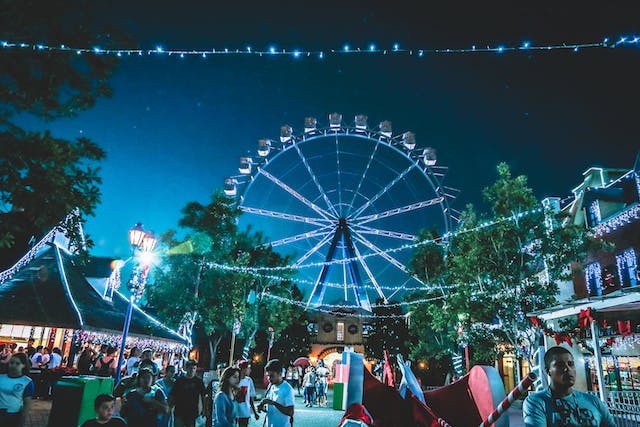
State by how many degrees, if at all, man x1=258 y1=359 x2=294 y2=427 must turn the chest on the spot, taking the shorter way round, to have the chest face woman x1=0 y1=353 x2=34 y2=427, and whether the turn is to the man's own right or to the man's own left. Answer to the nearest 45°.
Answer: approximately 45° to the man's own right

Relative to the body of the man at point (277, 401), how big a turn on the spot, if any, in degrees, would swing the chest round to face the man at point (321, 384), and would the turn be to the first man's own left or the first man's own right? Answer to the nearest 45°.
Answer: approximately 135° to the first man's own right

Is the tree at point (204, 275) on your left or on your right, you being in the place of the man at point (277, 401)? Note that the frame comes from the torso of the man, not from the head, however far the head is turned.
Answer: on your right

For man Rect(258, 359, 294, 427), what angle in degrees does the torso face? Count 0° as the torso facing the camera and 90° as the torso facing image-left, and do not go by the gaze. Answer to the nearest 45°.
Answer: approximately 45°

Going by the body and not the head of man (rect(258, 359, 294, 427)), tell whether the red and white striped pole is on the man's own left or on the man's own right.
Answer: on the man's own left
